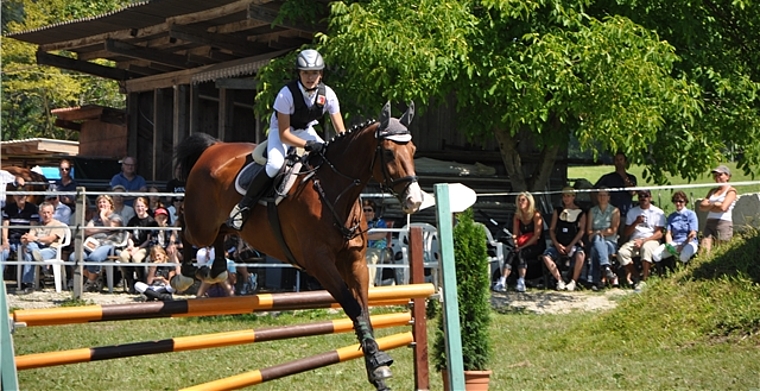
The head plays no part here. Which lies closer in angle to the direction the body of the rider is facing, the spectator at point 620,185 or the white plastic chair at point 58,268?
the spectator

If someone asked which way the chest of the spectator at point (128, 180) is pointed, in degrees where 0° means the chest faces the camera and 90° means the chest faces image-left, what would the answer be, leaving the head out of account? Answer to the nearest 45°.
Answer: approximately 0°

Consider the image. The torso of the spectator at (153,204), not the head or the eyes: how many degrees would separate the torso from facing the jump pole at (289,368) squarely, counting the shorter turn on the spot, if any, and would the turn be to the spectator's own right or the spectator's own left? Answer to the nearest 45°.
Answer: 0° — they already face it

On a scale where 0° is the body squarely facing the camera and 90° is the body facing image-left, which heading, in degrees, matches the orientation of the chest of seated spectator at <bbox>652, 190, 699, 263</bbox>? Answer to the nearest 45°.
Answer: approximately 45°

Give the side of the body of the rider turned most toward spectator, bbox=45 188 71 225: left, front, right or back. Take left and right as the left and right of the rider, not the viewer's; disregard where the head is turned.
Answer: back

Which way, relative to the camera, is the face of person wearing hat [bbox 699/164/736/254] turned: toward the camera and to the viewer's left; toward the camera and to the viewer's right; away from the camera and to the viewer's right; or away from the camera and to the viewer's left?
toward the camera and to the viewer's left

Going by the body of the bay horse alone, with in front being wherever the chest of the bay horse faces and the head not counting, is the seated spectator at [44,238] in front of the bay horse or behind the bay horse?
behind
